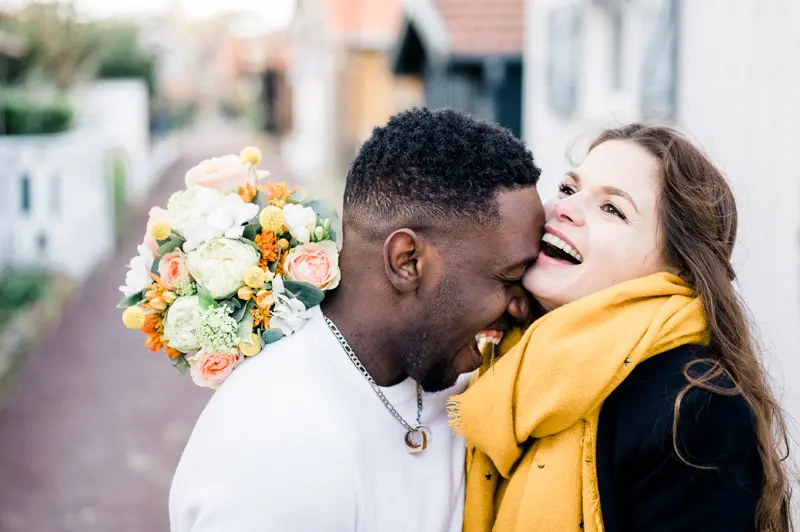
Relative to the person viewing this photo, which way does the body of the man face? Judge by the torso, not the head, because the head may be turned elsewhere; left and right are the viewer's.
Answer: facing to the right of the viewer

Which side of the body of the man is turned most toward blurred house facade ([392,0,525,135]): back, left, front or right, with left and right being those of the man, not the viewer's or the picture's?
left

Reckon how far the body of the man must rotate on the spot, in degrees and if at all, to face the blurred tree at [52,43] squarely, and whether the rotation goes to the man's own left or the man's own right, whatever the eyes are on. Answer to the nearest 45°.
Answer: approximately 90° to the man's own left

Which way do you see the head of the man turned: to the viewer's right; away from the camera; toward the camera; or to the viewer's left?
to the viewer's right
